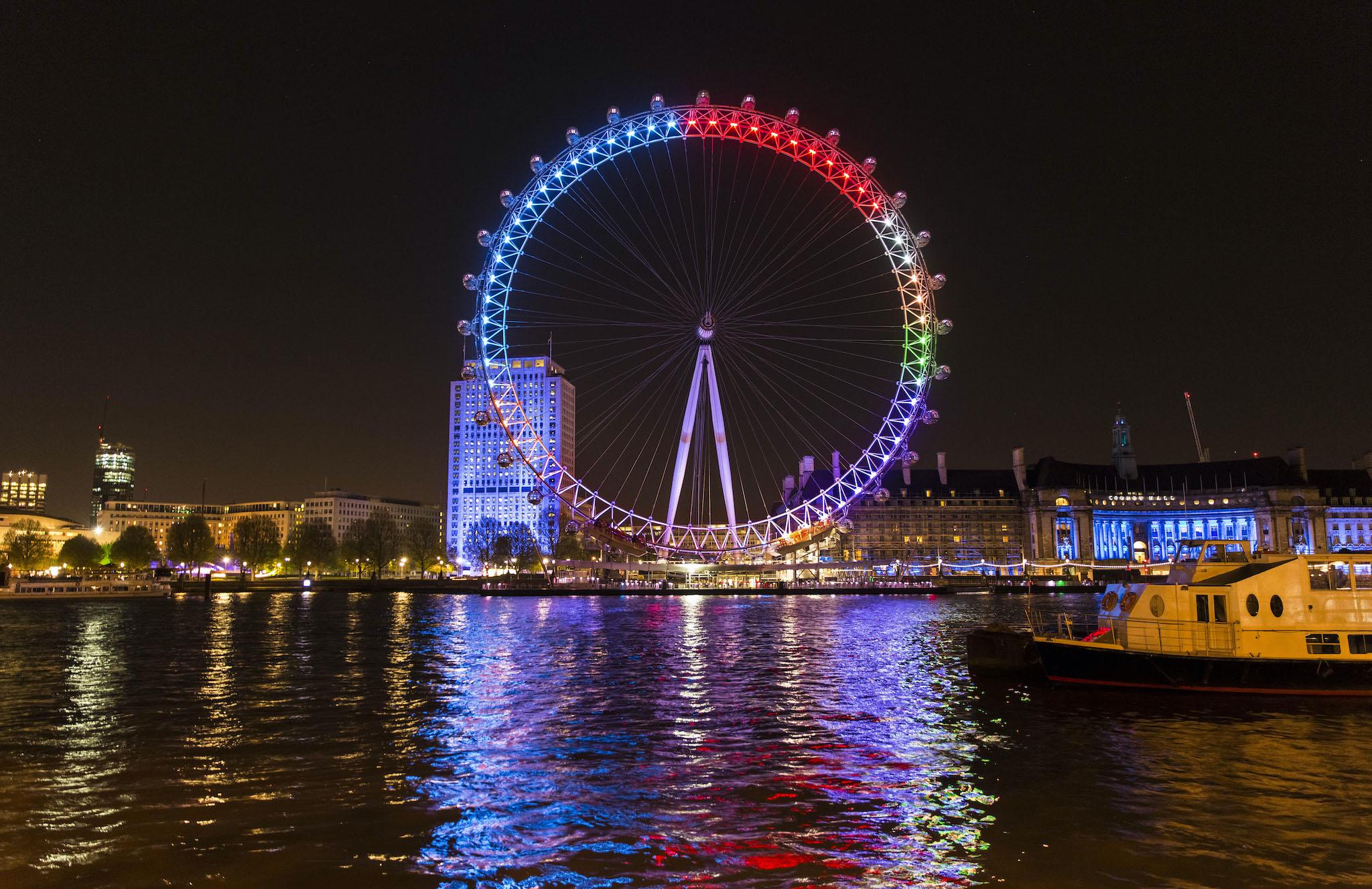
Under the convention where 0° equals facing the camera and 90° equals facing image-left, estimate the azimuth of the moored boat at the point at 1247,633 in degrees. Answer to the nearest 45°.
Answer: approximately 90°
